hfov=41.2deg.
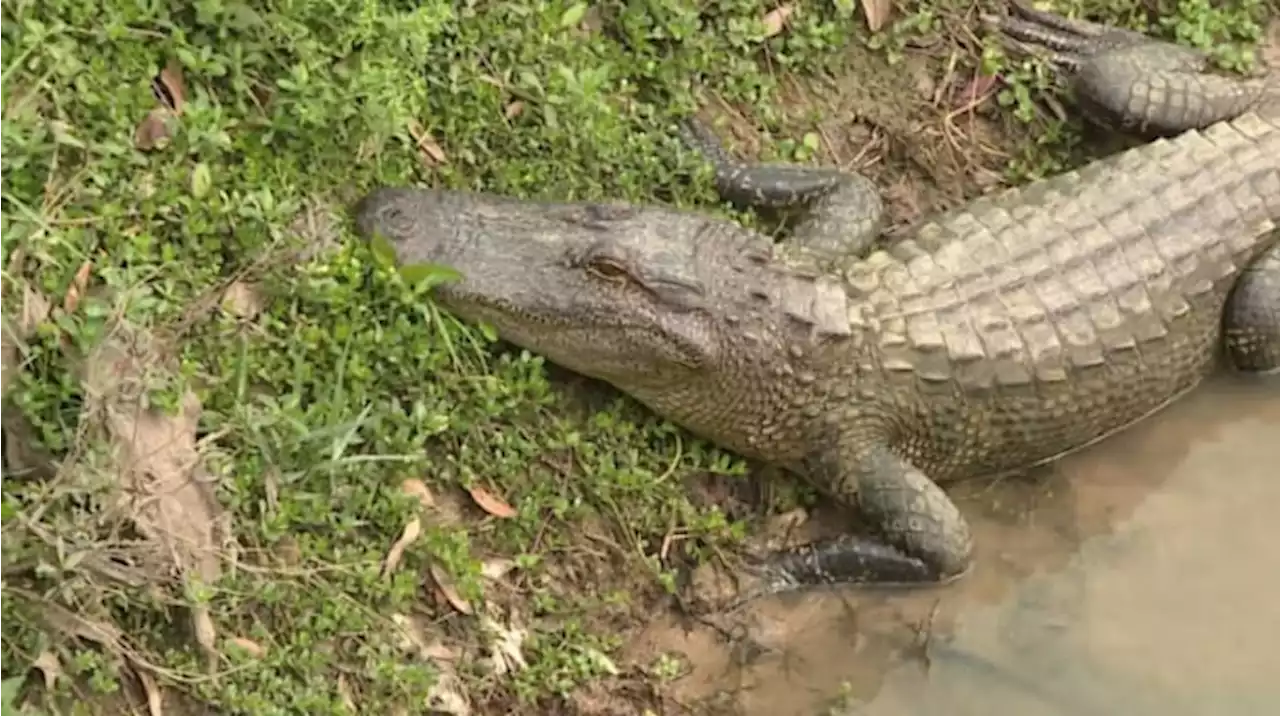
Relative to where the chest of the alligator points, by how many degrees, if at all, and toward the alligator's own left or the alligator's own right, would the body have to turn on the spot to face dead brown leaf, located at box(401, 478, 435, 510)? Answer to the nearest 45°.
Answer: approximately 45° to the alligator's own left

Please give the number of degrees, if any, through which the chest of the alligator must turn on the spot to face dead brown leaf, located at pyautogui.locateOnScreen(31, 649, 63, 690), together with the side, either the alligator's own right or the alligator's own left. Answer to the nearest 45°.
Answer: approximately 45° to the alligator's own left

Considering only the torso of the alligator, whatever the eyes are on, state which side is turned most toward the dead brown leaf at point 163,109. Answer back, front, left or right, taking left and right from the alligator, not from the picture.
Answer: front

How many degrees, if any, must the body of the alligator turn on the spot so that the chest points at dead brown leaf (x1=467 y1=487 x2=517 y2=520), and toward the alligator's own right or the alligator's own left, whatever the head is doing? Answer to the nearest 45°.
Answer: approximately 45° to the alligator's own left

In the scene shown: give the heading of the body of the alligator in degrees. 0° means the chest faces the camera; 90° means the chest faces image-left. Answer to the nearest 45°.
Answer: approximately 90°

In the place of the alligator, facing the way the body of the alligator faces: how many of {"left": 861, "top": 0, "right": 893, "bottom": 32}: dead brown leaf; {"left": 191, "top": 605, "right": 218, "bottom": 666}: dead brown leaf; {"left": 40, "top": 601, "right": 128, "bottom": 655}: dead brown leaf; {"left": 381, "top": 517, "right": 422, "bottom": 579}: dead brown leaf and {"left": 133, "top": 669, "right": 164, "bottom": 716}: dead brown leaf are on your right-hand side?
1

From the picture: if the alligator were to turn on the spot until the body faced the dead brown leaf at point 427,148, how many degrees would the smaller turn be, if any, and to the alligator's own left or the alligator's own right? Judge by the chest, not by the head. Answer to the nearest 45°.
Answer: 0° — it already faces it

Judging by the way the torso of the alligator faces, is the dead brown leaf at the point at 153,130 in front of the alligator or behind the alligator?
in front

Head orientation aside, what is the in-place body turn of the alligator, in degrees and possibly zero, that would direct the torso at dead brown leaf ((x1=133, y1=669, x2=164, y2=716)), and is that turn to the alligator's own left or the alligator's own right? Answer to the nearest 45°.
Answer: approximately 45° to the alligator's own left
